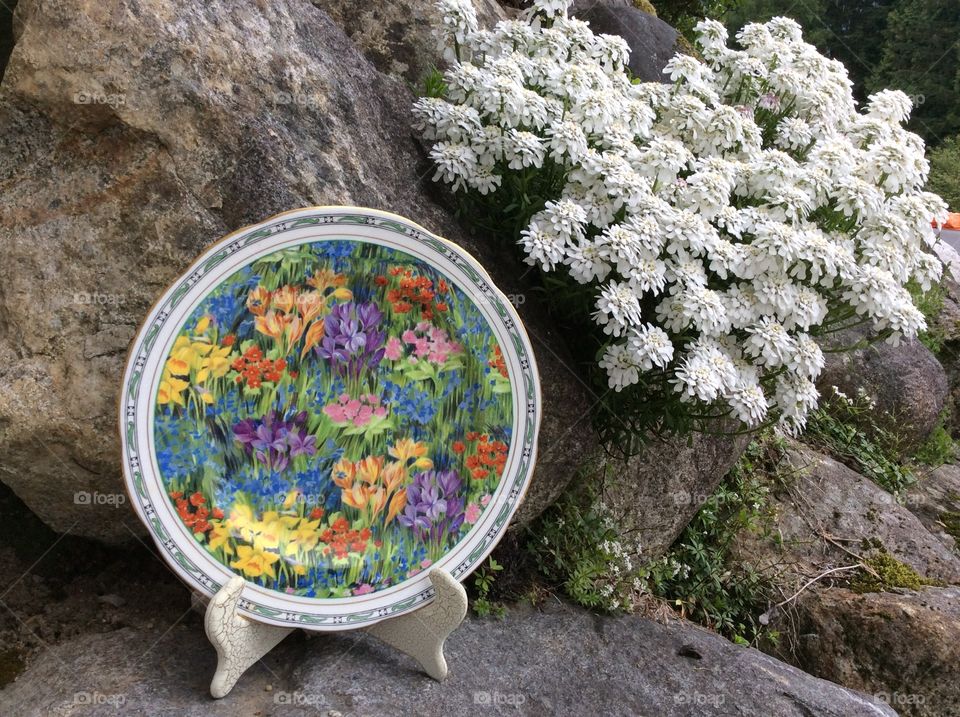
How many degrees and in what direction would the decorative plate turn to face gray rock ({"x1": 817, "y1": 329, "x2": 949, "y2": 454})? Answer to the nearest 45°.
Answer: approximately 135° to its left

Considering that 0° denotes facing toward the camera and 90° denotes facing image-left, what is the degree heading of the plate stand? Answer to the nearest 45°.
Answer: approximately 0°

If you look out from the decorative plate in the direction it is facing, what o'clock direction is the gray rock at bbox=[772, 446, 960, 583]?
The gray rock is roughly at 8 o'clock from the decorative plate.

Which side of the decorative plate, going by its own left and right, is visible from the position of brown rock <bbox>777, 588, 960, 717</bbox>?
left

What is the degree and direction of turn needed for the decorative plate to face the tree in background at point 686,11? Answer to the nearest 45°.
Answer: approximately 180°

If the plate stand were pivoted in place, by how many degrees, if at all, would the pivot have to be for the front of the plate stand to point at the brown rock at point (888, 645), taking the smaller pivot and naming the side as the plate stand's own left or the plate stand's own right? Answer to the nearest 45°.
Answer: approximately 135° to the plate stand's own left

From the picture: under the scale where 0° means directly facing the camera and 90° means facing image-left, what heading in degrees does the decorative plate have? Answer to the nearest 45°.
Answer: approximately 0°

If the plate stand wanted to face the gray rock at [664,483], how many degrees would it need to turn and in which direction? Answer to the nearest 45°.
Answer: approximately 135° to its left
